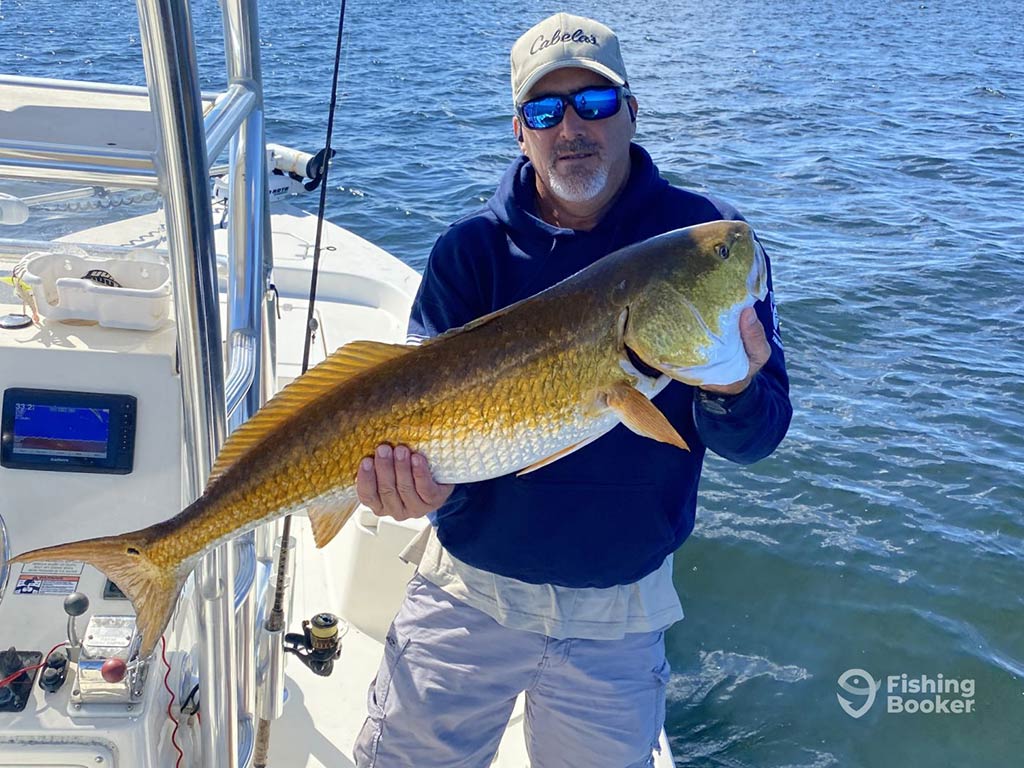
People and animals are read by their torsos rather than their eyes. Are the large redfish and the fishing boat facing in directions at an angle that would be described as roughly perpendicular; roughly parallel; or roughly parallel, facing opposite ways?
roughly perpendicular

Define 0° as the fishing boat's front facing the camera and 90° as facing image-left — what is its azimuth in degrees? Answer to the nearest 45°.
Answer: approximately 180°

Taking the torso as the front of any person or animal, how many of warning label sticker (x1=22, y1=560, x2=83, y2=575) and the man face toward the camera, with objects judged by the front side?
2

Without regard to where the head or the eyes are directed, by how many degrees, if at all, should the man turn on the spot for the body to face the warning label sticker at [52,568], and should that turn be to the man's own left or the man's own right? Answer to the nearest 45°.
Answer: approximately 90° to the man's own right

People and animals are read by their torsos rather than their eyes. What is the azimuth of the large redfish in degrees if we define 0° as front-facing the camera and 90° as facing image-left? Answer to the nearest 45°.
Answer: approximately 270°

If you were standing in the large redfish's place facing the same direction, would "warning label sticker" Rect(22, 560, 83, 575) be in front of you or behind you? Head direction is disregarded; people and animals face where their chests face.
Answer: behind

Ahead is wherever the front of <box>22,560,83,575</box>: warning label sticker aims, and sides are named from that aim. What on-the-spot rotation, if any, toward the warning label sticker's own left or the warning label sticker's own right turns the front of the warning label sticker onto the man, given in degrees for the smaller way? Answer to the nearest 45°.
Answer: approximately 45° to the warning label sticker's own left

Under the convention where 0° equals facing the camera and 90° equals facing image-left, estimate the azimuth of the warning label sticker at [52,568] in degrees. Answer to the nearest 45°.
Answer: approximately 0°
